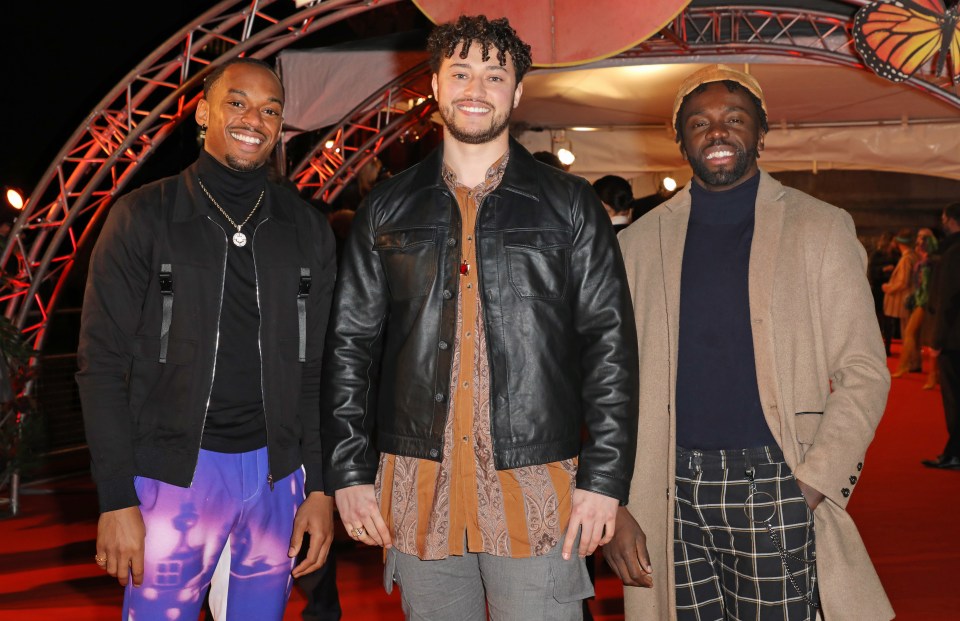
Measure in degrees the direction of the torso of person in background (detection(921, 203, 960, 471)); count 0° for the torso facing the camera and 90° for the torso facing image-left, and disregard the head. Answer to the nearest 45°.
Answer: approximately 90°

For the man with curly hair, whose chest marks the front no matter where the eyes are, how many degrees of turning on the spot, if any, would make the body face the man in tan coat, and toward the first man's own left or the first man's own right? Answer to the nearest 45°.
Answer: approximately 90° to the first man's own left

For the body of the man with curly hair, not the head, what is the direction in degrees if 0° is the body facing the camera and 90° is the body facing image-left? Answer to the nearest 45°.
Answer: approximately 0°

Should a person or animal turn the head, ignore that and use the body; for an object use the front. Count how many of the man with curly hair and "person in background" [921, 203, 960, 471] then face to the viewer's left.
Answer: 1

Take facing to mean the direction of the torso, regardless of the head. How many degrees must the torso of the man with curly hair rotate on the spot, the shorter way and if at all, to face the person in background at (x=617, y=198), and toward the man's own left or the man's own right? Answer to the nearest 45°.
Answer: approximately 180°

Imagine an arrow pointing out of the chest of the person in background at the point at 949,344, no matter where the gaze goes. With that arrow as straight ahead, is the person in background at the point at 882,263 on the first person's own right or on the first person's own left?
on the first person's own right
